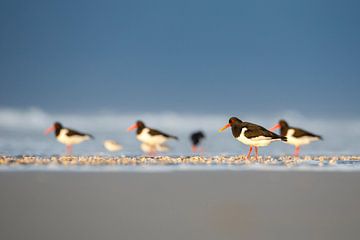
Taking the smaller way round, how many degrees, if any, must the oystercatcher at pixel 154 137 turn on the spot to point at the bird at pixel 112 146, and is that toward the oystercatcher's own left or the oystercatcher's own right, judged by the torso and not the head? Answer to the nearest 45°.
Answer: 0° — it already faces it

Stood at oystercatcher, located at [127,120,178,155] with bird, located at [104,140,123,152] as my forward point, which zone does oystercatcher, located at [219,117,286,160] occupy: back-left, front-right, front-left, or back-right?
back-left

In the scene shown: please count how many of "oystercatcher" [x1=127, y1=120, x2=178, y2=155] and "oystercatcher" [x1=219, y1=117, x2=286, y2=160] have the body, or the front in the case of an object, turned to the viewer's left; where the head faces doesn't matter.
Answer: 2

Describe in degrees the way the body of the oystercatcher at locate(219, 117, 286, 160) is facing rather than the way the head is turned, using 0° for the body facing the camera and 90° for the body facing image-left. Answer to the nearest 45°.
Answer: approximately 90°

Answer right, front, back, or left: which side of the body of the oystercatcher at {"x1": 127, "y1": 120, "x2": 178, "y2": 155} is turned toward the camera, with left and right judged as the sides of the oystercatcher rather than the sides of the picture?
left

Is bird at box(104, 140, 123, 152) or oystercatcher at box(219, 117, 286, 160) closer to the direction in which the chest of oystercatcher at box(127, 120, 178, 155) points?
the bird

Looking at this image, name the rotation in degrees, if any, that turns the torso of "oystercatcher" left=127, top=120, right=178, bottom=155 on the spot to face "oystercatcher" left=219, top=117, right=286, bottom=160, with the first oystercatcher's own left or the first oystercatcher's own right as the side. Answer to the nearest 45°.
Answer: approximately 135° to the first oystercatcher's own left
